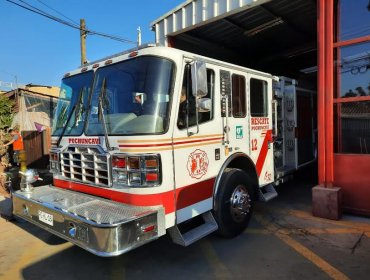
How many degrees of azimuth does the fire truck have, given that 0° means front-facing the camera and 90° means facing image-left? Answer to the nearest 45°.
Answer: approximately 45°

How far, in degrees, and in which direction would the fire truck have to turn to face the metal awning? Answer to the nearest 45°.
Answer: approximately 180°

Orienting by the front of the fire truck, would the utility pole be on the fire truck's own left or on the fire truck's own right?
on the fire truck's own right
